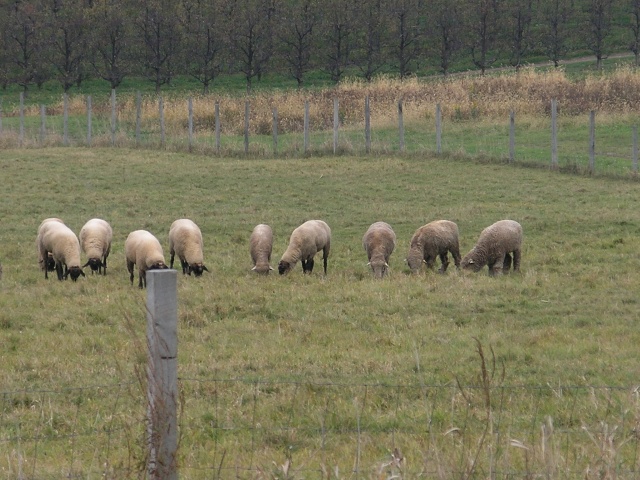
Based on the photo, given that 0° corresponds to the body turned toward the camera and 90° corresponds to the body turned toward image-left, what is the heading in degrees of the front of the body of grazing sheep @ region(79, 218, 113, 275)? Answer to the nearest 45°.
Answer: approximately 0°

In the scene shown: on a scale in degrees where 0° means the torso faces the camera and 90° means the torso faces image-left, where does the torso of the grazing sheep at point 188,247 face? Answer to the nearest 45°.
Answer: approximately 315°

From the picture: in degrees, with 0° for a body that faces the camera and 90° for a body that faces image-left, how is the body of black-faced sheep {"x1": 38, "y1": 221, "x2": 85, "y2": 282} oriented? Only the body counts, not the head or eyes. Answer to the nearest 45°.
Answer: approximately 315°

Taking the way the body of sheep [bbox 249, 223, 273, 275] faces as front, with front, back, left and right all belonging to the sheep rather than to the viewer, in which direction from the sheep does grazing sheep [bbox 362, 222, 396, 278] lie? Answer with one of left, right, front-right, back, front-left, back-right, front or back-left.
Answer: left

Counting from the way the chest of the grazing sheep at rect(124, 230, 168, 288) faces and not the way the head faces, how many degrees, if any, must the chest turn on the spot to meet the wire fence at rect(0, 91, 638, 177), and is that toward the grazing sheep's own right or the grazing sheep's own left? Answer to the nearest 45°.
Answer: approximately 135° to the grazing sheep's own left

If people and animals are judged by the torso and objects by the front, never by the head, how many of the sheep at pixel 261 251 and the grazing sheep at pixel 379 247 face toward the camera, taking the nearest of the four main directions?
2

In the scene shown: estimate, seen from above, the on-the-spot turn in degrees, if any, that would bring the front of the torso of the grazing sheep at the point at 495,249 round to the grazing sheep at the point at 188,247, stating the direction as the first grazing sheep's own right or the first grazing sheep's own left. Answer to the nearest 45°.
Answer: approximately 45° to the first grazing sheep's own right

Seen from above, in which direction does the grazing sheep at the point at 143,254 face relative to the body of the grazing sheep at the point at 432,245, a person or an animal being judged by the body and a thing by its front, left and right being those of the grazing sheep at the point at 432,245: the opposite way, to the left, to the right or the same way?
to the left

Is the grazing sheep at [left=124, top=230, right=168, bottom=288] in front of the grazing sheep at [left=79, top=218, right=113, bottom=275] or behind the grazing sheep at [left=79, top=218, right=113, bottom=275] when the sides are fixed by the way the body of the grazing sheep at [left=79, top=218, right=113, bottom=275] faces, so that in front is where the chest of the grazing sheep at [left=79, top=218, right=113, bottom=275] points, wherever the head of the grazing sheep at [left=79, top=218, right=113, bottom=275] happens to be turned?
in front

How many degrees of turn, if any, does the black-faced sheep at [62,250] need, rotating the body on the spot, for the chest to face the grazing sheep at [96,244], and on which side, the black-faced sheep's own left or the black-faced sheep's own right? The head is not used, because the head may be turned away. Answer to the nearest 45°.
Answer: approximately 90° to the black-faced sheep's own left

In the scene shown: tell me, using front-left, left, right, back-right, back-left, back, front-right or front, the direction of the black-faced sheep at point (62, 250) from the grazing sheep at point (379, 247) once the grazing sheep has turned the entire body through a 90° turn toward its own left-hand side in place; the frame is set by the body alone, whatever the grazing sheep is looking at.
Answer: back
